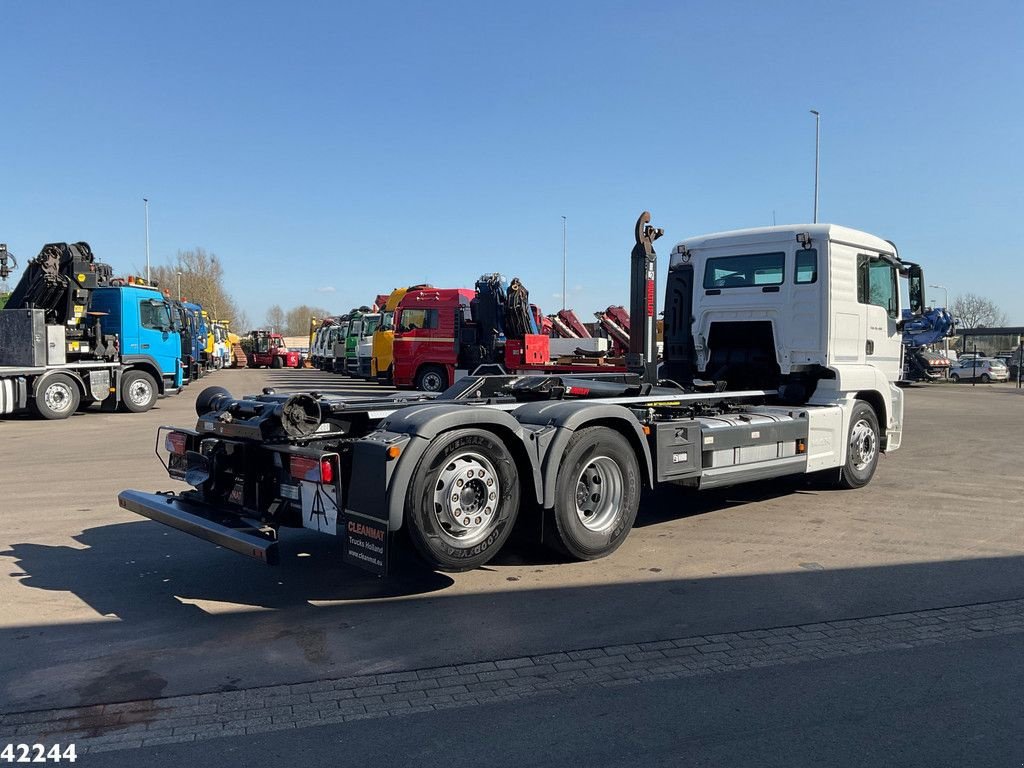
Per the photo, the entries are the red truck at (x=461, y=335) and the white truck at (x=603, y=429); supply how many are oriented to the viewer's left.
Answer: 1

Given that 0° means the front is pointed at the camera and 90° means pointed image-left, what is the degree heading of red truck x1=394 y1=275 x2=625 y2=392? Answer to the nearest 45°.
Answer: approximately 90°

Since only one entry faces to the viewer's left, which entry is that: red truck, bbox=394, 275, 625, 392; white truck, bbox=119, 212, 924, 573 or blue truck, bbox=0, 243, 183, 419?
the red truck

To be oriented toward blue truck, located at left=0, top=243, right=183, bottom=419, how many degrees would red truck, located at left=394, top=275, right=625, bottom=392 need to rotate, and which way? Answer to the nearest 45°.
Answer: approximately 45° to its left

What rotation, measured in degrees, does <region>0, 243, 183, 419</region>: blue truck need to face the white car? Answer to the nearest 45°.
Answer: approximately 45° to its right

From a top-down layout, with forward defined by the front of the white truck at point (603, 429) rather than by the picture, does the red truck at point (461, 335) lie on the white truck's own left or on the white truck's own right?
on the white truck's own left

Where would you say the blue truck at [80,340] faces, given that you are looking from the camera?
facing away from the viewer and to the right of the viewer

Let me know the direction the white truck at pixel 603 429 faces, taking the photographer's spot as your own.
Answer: facing away from the viewer and to the right of the viewer

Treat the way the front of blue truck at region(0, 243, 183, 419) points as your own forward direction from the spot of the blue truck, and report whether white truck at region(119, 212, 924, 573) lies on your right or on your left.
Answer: on your right

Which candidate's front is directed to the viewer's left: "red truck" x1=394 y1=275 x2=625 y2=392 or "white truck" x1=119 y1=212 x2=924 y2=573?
the red truck
